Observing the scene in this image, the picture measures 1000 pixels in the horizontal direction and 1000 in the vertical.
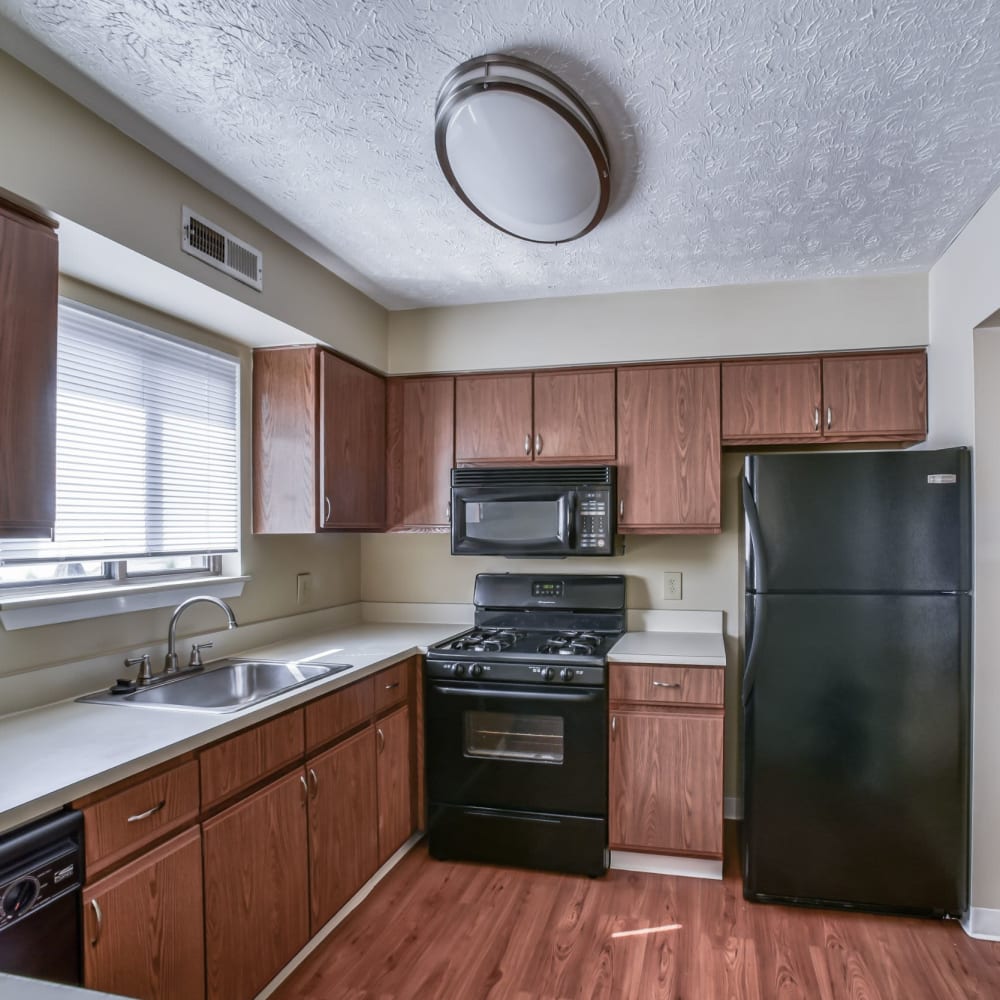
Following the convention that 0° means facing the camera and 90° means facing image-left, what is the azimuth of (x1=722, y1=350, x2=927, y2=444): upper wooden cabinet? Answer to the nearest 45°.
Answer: approximately 0°

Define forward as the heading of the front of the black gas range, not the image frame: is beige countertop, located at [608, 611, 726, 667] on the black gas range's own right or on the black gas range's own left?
on the black gas range's own left

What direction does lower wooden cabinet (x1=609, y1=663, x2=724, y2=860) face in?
toward the camera

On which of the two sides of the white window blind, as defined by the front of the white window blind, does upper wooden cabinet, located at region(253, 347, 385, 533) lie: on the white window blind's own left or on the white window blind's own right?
on the white window blind's own left

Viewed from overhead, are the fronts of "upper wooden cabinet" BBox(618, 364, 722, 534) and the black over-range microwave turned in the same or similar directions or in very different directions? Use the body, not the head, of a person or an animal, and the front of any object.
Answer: same or similar directions

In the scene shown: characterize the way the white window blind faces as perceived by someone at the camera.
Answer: facing the viewer and to the right of the viewer

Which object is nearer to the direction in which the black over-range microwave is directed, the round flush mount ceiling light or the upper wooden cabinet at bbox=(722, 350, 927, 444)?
the round flush mount ceiling light

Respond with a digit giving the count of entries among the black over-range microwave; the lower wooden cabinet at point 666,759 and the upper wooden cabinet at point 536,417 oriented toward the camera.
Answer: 3

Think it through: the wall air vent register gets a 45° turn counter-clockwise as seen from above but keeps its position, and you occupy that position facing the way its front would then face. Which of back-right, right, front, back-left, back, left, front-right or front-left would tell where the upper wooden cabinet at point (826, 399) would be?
front

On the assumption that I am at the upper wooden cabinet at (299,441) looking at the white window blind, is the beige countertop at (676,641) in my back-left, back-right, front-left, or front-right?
back-left

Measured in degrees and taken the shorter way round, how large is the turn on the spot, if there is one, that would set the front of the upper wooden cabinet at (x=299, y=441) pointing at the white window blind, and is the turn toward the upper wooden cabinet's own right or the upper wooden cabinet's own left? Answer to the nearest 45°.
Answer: approximately 90° to the upper wooden cabinet's own right

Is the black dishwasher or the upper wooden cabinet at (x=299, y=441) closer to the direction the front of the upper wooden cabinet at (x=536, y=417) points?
the black dishwasher
